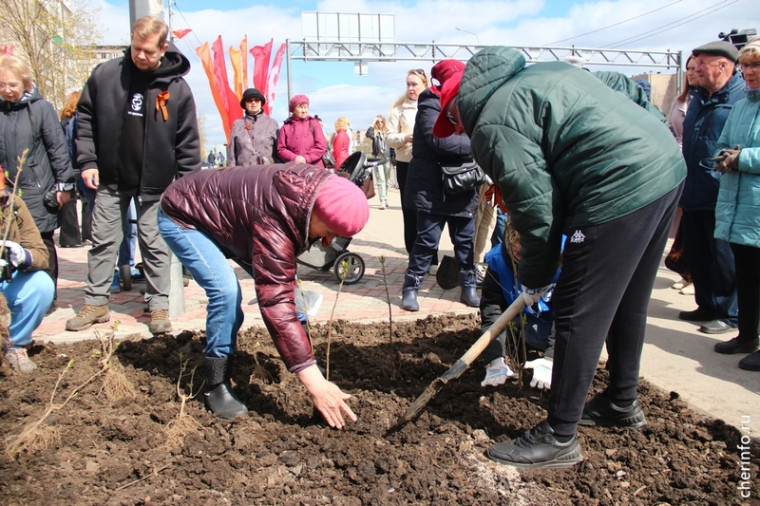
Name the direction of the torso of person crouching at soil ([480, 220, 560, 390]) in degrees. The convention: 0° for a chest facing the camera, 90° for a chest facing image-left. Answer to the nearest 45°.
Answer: approximately 0°

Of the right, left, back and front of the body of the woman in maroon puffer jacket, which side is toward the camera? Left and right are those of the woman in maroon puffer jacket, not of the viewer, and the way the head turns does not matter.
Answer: right

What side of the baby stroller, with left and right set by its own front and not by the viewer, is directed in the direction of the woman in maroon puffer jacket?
left

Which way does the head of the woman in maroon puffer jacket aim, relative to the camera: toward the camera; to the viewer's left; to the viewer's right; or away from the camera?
to the viewer's right

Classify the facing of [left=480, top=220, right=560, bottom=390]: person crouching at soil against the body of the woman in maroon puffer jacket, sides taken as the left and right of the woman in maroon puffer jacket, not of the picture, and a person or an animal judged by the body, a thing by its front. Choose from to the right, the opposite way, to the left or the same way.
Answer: to the right

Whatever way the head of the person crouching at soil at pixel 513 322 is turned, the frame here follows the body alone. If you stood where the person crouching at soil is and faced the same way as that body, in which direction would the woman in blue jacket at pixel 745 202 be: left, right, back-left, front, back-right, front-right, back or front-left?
back-left

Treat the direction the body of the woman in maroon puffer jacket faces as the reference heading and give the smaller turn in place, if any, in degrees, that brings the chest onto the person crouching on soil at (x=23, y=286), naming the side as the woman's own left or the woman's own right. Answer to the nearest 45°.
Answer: approximately 135° to the woman's own left

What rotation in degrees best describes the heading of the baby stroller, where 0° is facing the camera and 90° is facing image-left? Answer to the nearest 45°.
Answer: approximately 90°

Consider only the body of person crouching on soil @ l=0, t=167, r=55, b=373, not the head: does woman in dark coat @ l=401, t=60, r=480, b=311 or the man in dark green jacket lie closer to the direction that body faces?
the man in dark green jacket
